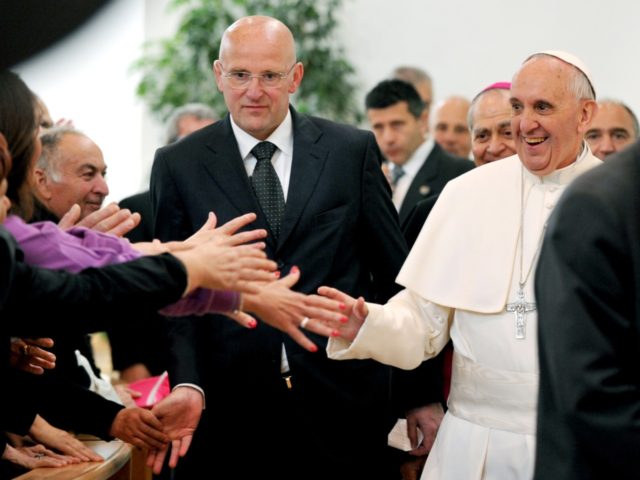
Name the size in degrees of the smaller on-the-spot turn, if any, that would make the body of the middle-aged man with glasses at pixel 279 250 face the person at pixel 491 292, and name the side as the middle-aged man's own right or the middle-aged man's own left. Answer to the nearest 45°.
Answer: approximately 45° to the middle-aged man's own left

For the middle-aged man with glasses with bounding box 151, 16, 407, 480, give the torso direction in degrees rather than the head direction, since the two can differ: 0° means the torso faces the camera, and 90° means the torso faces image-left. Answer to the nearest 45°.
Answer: approximately 0°

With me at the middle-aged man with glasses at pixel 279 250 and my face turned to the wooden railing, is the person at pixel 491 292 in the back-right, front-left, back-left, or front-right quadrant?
back-left
